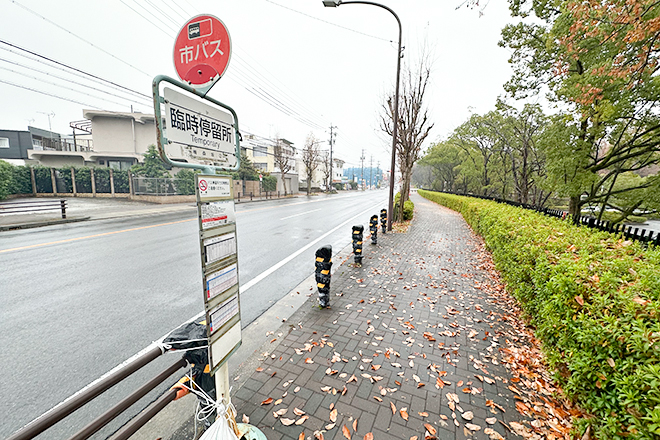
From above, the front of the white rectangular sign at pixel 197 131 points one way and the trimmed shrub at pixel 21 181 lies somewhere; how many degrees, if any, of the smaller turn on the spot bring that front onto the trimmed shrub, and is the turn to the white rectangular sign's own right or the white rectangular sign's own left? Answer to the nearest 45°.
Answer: approximately 180°

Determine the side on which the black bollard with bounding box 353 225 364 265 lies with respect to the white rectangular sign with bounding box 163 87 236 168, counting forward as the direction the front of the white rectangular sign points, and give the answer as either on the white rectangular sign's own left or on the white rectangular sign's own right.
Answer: on the white rectangular sign's own left

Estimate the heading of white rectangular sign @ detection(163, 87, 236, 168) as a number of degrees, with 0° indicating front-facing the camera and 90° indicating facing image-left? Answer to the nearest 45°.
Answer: approximately 315°
